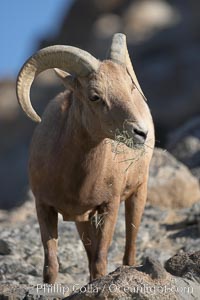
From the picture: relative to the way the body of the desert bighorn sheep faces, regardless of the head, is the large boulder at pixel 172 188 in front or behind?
behind

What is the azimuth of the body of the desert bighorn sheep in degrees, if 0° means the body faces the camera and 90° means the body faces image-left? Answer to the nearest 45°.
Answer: approximately 0°

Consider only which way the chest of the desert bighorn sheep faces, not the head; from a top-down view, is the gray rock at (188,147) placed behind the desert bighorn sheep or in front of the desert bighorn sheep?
behind
